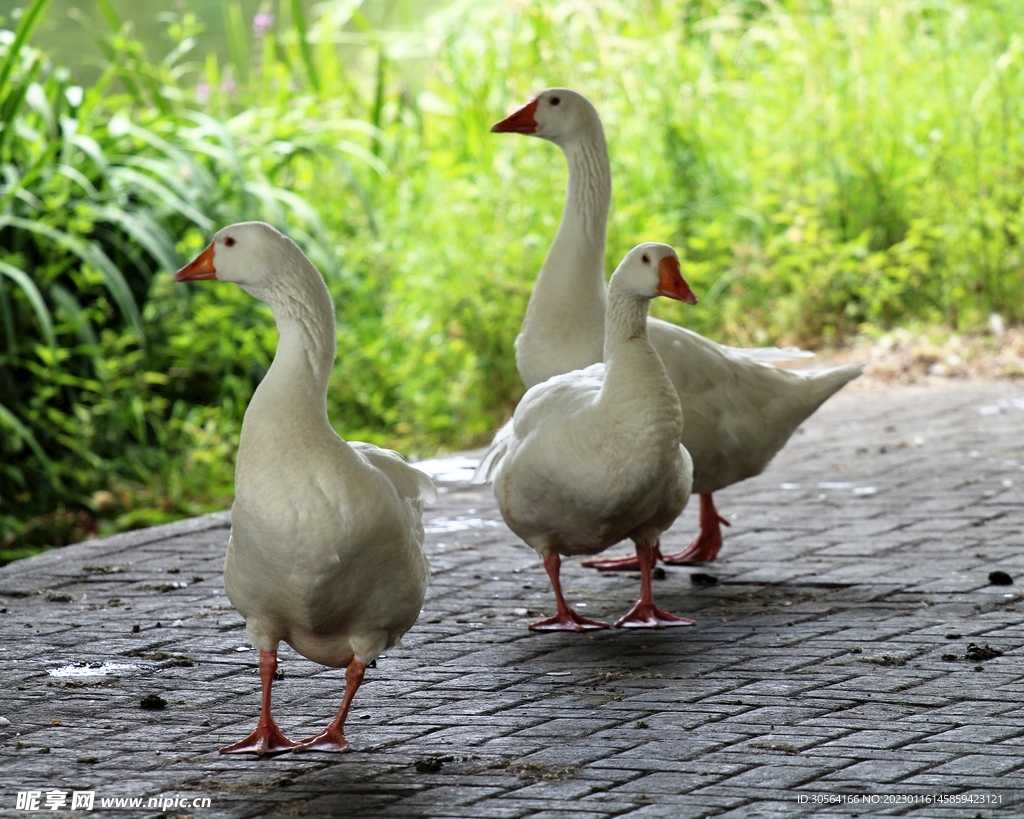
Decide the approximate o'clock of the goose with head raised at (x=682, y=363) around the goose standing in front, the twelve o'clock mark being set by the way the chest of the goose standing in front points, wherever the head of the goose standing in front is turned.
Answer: The goose with head raised is roughly at 8 o'clock from the goose standing in front.

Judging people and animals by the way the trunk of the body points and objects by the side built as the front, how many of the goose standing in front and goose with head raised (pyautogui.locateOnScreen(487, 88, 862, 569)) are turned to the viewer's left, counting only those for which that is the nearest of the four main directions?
1

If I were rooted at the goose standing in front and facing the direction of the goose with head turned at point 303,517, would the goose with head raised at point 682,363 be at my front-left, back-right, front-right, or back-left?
back-right

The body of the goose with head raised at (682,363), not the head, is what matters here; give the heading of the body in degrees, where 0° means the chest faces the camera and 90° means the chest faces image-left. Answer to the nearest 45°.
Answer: approximately 90°

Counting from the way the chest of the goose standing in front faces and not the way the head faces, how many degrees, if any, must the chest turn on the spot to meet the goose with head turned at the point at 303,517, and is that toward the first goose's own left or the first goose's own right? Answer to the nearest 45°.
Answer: approximately 90° to the first goose's own right

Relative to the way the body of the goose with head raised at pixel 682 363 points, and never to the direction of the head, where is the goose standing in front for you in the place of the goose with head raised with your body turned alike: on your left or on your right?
on your left

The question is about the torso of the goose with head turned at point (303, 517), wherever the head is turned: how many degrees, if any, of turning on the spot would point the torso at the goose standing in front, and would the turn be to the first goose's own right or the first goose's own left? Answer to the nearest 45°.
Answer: approximately 180°

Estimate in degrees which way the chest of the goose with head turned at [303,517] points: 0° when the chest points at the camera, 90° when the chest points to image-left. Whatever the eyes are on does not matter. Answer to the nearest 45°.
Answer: approximately 45°

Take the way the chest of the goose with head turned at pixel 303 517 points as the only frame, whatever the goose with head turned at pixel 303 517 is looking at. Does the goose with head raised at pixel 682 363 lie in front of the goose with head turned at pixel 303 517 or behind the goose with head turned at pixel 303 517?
behind
